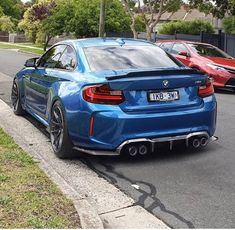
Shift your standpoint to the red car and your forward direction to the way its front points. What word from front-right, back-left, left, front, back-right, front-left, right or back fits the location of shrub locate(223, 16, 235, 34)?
back-left

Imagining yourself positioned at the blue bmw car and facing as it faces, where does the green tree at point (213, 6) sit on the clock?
The green tree is roughly at 2 o'clock from the blue bmw car.

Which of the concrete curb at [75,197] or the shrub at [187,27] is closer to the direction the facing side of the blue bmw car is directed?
the shrub

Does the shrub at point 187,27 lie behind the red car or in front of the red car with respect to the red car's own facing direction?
behind

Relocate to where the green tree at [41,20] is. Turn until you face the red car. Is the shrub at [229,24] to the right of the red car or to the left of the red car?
left

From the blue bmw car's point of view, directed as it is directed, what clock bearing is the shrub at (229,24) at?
The shrub is roughly at 2 o'clock from the blue bmw car.

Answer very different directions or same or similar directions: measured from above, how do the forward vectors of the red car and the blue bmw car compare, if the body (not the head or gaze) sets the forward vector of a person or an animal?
very different directions

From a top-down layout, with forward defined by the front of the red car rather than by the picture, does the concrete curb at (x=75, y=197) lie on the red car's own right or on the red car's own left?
on the red car's own right

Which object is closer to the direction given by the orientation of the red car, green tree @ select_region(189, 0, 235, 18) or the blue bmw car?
the blue bmw car

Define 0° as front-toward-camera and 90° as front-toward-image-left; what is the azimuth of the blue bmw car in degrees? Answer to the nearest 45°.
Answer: approximately 135°

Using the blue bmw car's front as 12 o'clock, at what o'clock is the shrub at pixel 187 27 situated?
The shrub is roughly at 2 o'clock from the blue bmw car.

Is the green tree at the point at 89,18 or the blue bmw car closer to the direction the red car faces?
the blue bmw car
